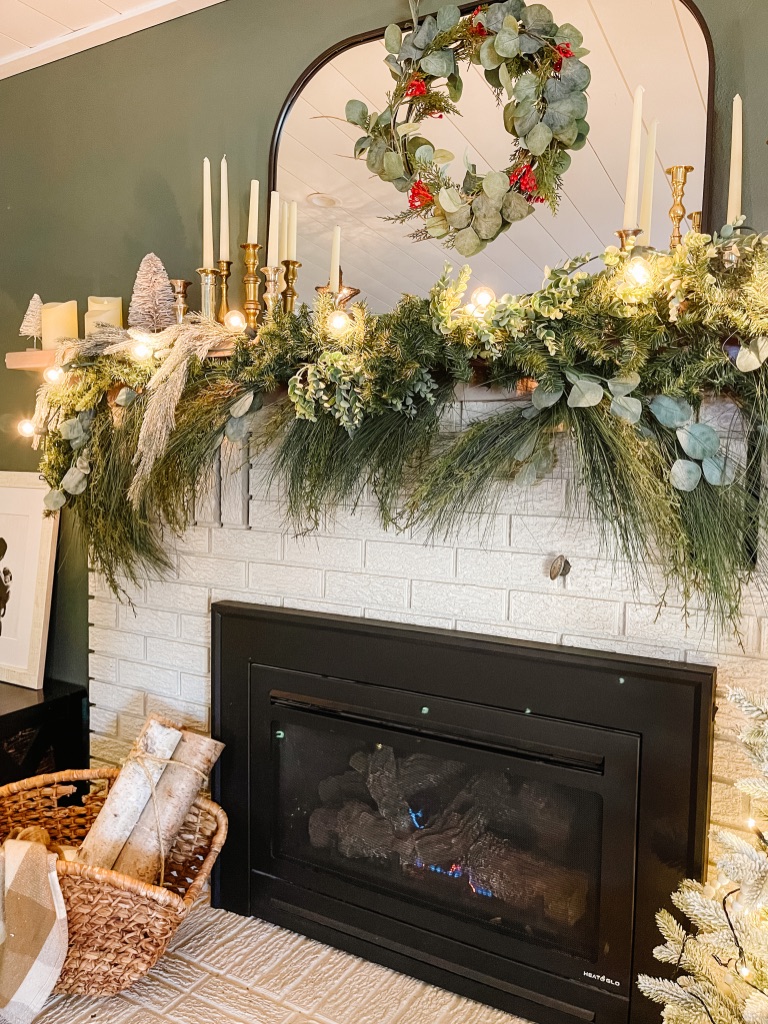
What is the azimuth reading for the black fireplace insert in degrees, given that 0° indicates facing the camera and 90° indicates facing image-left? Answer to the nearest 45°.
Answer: approximately 45°

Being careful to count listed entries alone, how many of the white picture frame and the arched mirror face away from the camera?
0

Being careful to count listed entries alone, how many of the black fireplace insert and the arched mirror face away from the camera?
0

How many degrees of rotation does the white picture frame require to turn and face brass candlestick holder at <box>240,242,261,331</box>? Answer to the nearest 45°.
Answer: approximately 90° to its left

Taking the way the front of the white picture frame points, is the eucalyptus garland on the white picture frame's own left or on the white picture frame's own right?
on the white picture frame's own left

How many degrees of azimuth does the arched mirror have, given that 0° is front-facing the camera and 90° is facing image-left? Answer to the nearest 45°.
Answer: approximately 45°

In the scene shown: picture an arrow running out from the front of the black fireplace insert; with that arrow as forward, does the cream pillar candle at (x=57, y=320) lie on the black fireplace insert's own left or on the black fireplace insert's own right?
on the black fireplace insert's own right

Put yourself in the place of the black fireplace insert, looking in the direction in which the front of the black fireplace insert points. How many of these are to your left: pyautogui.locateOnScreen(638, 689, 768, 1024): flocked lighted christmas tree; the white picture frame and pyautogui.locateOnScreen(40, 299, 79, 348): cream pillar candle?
1

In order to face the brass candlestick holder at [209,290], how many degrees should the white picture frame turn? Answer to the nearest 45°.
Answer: approximately 90° to its left

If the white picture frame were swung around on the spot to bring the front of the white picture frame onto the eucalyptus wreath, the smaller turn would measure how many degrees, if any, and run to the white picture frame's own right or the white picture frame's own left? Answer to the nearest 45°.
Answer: approximately 90° to the white picture frame's own left
